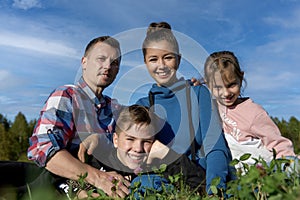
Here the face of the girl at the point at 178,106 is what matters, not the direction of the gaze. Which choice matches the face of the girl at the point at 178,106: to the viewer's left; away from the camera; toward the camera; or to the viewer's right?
toward the camera

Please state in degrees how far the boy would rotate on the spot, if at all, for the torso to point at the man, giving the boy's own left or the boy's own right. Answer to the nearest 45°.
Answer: approximately 90° to the boy's own right

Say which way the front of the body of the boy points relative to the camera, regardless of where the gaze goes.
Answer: toward the camera

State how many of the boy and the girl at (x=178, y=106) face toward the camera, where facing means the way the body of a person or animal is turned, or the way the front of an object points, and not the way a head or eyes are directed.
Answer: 2

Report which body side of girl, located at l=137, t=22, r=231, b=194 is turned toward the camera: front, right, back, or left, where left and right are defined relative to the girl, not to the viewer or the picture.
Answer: front

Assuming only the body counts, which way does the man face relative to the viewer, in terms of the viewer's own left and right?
facing the viewer and to the right of the viewer

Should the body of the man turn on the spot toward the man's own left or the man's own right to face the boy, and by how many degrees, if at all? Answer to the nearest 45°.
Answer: approximately 45° to the man's own left

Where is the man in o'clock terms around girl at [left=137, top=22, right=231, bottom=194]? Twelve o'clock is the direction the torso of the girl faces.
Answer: The man is roughly at 3 o'clock from the girl.

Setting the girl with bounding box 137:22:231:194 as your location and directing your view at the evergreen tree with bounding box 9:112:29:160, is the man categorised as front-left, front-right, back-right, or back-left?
front-left

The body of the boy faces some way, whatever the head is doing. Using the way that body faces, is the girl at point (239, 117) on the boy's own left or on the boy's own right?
on the boy's own left

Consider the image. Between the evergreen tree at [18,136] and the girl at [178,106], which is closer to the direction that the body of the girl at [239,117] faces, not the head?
the girl

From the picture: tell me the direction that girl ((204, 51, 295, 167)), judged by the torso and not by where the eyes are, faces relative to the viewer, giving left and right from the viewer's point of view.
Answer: facing the viewer and to the left of the viewer
